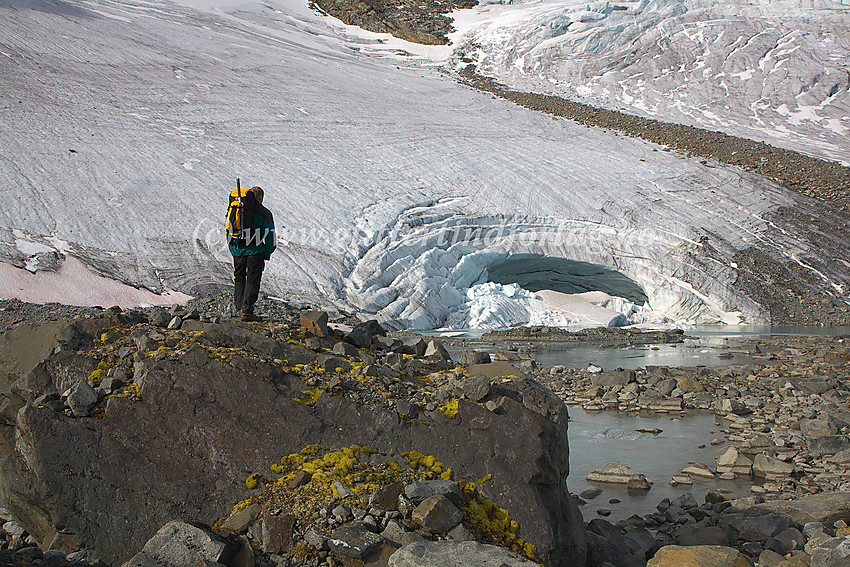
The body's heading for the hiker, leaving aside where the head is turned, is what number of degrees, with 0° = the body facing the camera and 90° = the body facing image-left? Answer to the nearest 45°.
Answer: approximately 225°

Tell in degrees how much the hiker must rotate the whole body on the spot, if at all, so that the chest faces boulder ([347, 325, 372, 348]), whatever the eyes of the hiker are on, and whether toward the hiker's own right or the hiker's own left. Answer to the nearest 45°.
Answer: approximately 90° to the hiker's own right

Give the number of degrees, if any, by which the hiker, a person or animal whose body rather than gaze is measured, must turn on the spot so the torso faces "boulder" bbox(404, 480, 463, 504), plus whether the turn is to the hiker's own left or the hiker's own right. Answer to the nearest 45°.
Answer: approximately 135° to the hiker's own right

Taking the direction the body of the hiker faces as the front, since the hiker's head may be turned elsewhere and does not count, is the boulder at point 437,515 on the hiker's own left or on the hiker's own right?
on the hiker's own right

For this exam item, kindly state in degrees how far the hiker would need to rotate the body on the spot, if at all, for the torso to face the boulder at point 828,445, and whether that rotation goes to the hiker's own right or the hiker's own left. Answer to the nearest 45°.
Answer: approximately 45° to the hiker's own right

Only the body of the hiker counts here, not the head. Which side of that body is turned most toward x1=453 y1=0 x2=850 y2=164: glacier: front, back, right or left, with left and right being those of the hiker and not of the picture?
front

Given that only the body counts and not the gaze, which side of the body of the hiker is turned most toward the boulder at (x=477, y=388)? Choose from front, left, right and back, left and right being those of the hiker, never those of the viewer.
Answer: right

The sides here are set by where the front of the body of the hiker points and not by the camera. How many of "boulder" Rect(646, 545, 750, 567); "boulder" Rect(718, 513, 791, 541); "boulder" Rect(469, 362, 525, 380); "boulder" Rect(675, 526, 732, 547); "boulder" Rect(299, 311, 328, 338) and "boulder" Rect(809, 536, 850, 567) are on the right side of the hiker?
6

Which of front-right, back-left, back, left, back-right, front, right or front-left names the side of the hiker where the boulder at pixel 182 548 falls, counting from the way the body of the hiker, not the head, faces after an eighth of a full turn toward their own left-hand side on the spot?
back
